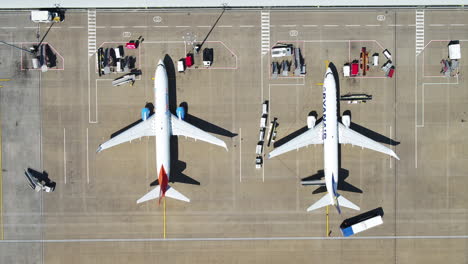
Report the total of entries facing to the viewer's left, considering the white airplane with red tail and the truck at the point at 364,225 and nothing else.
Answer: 1

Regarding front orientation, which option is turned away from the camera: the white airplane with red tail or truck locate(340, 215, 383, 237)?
the white airplane with red tail

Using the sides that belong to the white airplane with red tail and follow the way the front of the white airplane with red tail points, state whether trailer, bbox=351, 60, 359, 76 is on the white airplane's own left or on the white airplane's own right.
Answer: on the white airplane's own right

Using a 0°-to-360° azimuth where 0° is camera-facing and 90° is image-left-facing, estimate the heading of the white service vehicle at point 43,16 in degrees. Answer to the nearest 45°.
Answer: approximately 270°

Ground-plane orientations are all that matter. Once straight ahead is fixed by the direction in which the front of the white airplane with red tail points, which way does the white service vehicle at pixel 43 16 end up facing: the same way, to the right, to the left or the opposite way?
to the right

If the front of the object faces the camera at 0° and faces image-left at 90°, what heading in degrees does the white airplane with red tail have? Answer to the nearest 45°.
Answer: approximately 180°

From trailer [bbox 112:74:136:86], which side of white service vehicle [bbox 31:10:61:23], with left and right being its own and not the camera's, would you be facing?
front

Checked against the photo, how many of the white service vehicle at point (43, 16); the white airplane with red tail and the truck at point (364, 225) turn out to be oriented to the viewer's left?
1

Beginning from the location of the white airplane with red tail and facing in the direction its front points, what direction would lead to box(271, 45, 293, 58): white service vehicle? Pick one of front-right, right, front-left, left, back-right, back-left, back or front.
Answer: right

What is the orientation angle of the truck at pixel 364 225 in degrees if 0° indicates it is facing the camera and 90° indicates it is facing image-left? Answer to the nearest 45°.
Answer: approximately 90°

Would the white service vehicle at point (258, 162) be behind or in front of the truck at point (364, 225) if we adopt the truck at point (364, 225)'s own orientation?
in front
